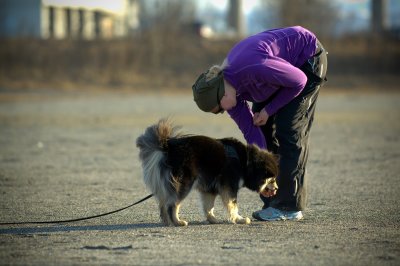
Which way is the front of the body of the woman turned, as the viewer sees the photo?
to the viewer's left

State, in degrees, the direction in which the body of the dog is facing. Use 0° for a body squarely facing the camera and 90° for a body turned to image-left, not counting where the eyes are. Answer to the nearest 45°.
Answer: approximately 270°

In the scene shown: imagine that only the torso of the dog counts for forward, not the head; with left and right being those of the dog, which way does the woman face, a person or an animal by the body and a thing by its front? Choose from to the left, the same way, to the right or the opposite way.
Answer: the opposite way
